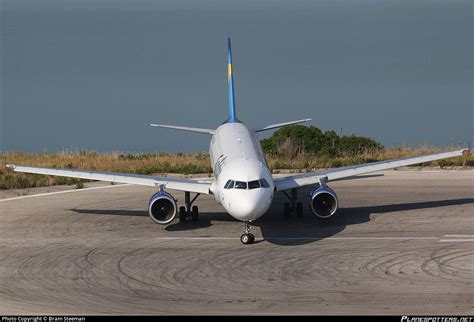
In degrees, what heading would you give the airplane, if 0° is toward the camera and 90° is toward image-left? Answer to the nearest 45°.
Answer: approximately 0°
